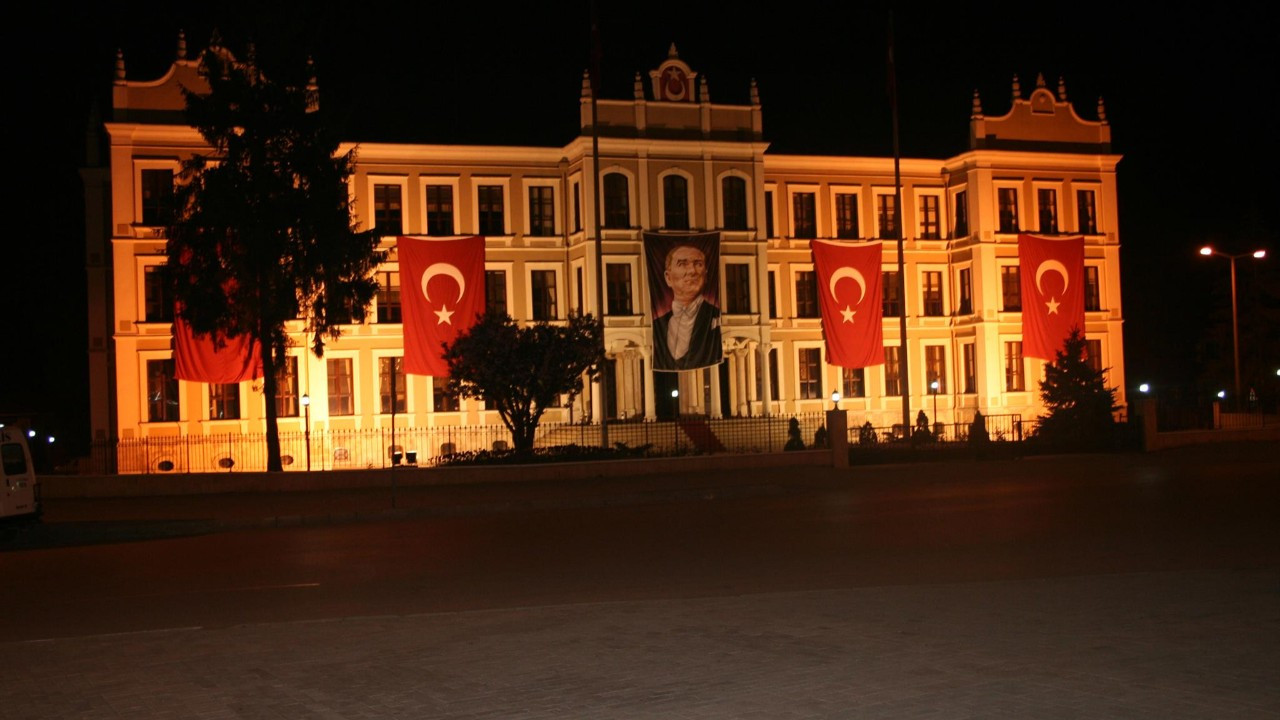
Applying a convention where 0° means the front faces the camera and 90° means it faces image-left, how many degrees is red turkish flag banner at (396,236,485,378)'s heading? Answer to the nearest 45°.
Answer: approximately 0°

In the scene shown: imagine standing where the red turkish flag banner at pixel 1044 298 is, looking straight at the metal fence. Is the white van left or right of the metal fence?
left

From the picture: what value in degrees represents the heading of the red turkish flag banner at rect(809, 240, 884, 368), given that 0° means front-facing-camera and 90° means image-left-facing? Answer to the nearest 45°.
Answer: approximately 0°

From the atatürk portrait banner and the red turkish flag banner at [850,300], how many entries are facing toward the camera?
2

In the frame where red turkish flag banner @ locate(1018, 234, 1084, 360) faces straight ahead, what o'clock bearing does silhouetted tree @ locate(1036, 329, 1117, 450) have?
The silhouetted tree is roughly at 12 o'clock from the red turkish flag banner.
